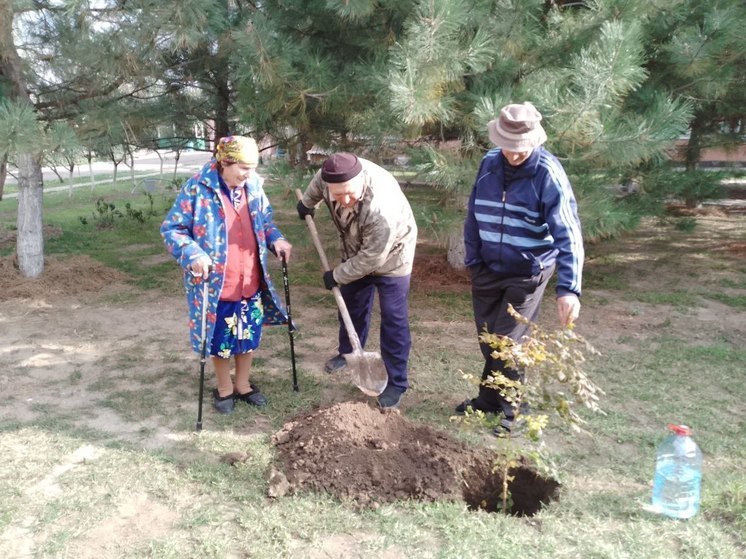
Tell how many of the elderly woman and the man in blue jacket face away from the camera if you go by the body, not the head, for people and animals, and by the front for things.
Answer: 0

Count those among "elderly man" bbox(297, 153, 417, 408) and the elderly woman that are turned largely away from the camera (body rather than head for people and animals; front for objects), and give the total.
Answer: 0

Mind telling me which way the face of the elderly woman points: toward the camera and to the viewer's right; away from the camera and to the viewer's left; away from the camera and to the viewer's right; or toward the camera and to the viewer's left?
toward the camera and to the viewer's right

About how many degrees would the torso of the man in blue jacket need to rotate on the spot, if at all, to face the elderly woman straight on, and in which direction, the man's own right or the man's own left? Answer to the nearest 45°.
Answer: approximately 45° to the man's own right

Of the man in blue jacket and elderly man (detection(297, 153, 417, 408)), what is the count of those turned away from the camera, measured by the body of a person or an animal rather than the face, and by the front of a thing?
0

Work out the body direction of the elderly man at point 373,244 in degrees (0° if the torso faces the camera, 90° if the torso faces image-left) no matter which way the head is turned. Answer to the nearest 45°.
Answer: approximately 45°

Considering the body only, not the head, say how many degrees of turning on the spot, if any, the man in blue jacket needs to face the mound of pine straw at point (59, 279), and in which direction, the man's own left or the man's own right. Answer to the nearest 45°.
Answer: approximately 90° to the man's own right

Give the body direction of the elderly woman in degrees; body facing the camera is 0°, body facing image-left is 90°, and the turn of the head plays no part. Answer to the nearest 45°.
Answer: approximately 315°

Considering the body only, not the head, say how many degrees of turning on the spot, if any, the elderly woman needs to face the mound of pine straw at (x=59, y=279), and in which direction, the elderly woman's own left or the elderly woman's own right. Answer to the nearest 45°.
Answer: approximately 180°

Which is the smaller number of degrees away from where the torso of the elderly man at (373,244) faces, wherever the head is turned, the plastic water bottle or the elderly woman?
the elderly woman

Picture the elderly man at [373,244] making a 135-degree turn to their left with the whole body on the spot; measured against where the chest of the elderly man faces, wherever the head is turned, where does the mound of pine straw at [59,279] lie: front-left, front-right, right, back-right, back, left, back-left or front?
back-left

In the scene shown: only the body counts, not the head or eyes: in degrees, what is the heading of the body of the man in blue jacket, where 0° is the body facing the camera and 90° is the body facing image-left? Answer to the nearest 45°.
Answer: approximately 45°
